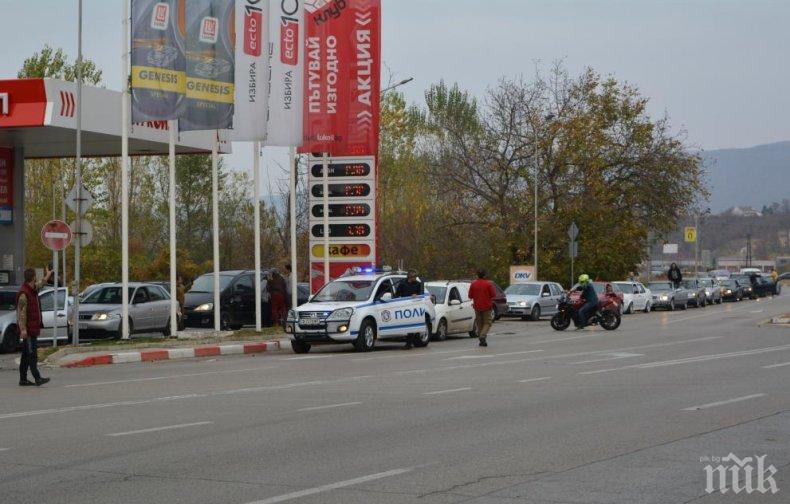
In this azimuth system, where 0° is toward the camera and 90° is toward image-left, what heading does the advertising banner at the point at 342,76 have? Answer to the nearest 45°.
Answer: approximately 0°

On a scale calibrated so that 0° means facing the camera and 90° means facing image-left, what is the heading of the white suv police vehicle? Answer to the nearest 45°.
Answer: approximately 45°

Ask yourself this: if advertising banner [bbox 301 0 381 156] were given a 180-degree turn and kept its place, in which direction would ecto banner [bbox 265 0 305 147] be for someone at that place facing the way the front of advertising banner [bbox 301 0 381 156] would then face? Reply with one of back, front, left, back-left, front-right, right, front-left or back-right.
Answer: back-left

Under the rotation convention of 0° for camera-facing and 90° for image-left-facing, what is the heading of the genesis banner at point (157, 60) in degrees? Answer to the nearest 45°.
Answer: approximately 0°

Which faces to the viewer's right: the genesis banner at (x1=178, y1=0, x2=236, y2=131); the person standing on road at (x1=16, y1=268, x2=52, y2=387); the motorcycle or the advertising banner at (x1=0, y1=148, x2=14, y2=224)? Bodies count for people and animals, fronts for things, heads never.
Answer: the person standing on road

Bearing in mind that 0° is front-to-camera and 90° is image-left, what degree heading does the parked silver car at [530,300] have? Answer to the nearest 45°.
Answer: approximately 45°

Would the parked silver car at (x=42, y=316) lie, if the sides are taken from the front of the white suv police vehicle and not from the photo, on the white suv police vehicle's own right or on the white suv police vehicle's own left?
on the white suv police vehicle's own right

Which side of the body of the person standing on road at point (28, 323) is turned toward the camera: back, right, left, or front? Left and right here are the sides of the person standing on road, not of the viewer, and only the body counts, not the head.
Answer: right
